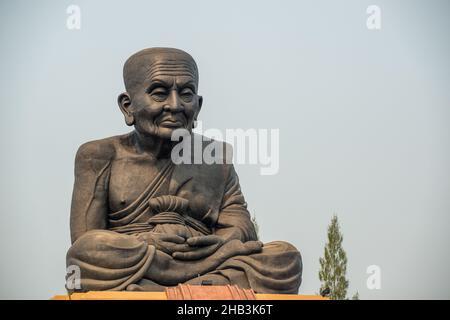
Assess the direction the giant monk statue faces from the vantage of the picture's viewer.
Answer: facing the viewer and to the right of the viewer

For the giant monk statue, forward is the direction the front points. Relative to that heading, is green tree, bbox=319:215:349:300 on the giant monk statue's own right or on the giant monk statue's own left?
on the giant monk statue's own left
